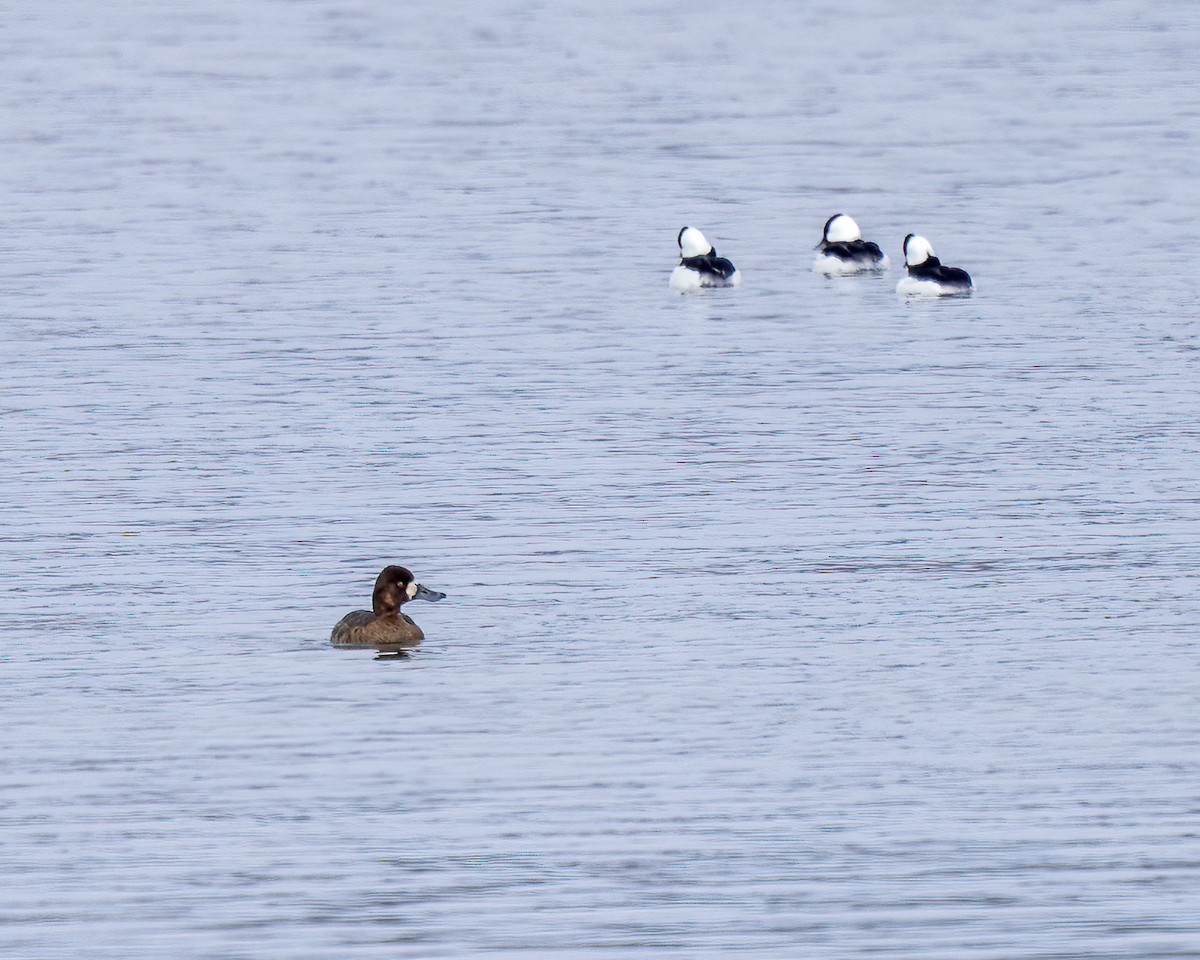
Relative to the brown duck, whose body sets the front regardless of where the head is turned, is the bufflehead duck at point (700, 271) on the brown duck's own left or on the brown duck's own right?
on the brown duck's own left

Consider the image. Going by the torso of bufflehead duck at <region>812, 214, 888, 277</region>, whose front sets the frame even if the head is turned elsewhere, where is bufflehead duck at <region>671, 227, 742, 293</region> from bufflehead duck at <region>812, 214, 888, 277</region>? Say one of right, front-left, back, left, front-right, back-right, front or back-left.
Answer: front-left

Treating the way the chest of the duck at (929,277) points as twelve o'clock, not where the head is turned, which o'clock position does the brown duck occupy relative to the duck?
The brown duck is roughly at 8 o'clock from the duck.

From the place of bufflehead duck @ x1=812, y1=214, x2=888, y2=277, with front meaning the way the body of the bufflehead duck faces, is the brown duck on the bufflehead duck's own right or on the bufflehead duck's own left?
on the bufflehead duck's own left

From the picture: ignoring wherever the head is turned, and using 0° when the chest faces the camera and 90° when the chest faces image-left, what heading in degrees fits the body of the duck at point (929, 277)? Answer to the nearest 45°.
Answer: approximately 135°

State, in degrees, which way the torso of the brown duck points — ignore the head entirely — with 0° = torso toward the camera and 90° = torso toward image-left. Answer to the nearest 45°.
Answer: approximately 270°
